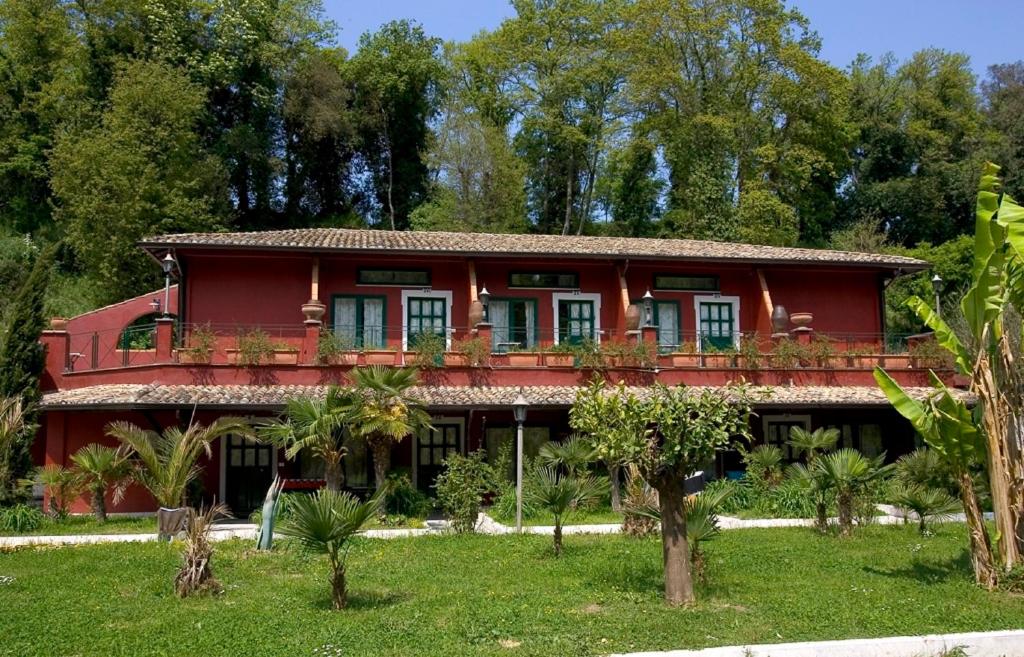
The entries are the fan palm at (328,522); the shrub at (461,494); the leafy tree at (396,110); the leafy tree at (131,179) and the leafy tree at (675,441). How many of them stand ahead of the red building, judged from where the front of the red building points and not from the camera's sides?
3

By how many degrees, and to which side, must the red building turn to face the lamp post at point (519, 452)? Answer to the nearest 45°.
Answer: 0° — it already faces it

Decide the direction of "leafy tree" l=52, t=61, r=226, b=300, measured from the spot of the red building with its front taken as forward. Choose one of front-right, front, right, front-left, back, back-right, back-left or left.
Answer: back-right

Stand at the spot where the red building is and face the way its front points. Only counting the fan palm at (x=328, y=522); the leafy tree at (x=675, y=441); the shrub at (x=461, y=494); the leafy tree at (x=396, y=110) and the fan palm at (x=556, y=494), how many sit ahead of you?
4

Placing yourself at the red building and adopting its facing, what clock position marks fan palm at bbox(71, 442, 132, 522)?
The fan palm is roughly at 2 o'clock from the red building.

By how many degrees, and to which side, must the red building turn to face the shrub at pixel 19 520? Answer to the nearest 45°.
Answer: approximately 45° to its right

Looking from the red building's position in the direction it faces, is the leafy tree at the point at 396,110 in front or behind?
behind

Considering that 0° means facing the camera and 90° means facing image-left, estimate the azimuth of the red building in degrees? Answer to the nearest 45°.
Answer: approximately 0°

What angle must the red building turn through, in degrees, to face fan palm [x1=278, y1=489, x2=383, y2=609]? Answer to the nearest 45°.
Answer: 0° — it already faces it

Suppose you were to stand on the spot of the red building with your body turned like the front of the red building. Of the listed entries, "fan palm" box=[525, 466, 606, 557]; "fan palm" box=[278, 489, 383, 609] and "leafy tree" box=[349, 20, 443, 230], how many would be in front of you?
2

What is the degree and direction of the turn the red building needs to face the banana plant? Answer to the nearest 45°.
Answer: approximately 45° to its left

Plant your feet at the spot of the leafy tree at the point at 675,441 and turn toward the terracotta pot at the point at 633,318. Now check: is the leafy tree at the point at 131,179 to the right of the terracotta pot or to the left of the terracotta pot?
left
